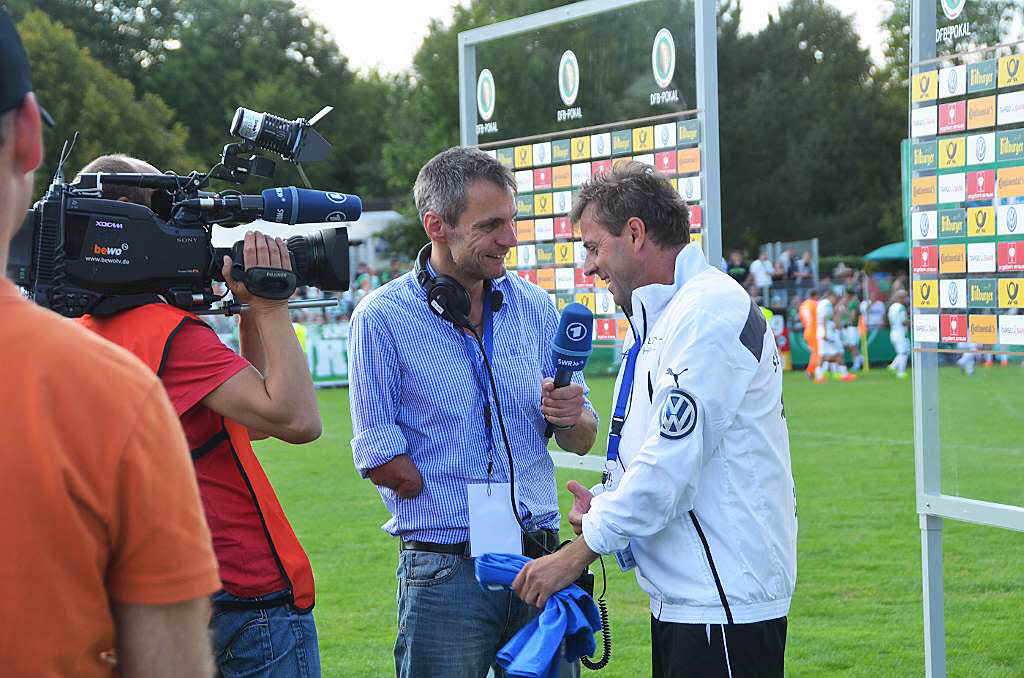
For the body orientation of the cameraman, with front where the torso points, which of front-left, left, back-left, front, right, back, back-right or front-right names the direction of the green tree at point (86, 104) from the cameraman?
left

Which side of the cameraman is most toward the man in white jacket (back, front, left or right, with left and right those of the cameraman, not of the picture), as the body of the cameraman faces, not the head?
front

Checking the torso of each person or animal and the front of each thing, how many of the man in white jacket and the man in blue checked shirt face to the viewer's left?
1

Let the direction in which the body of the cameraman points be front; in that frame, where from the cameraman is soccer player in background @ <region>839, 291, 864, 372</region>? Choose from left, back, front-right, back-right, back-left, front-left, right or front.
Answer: front-left

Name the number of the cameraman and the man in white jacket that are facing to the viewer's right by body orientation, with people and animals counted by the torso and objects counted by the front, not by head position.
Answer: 1

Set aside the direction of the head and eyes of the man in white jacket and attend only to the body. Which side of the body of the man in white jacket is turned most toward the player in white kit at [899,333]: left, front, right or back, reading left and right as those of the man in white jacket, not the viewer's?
right

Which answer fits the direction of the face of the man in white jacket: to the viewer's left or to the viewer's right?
to the viewer's left

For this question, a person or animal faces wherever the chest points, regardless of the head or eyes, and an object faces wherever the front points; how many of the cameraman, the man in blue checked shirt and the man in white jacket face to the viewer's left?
1

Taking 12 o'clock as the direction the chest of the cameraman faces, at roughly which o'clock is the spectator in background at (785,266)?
The spectator in background is roughly at 10 o'clock from the cameraman.

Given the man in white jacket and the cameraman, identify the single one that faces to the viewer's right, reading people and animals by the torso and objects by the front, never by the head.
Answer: the cameraman

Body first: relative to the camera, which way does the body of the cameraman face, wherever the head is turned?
to the viewer's right

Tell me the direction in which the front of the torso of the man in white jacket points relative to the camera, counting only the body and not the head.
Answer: to the viewer's left

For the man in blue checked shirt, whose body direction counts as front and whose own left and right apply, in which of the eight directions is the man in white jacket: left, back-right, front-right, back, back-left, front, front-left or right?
front

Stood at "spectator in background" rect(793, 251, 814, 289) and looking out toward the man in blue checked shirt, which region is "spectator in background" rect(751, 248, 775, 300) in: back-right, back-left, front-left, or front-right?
front-right

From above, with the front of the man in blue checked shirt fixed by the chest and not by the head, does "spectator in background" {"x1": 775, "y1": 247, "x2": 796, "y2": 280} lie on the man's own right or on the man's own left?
on the man's own left

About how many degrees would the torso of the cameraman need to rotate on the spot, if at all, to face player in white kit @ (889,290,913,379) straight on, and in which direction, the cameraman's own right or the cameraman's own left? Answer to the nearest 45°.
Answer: approximately 45° to the cameraman's own left

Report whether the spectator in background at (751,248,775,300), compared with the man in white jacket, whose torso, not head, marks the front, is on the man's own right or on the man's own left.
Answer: on the man's own right

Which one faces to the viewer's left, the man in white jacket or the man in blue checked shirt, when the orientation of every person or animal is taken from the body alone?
the man in white jacket
